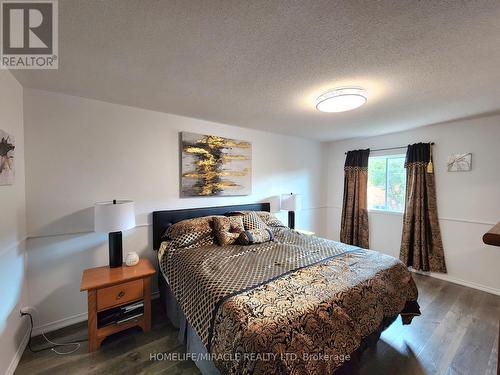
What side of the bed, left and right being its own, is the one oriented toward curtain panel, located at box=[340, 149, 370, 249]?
left

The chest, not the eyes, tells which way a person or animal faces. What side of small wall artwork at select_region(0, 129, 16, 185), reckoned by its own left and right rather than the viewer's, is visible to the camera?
right

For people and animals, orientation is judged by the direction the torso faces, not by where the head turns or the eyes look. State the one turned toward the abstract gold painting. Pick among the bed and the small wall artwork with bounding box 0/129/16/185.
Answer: the small wall artwork

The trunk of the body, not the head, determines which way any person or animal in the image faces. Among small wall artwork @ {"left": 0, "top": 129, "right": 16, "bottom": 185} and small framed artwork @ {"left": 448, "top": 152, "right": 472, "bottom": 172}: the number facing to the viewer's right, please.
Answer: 1

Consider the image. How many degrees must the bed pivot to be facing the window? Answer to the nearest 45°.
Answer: approximately 90° to its left

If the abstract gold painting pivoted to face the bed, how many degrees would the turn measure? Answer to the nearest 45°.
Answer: approximately 45° to its right

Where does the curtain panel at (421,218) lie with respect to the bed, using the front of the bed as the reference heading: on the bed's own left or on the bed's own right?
on the bed's own left

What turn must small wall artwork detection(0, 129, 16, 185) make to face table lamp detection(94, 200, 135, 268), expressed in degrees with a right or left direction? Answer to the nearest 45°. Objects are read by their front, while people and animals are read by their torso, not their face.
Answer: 0° — it already faces it
